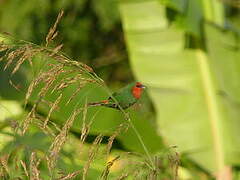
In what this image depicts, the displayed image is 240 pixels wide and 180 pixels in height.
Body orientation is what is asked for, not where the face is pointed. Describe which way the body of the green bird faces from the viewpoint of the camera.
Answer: to the viewer's right

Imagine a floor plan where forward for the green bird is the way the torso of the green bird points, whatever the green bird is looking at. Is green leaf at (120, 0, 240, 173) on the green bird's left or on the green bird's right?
on the green bird's left
